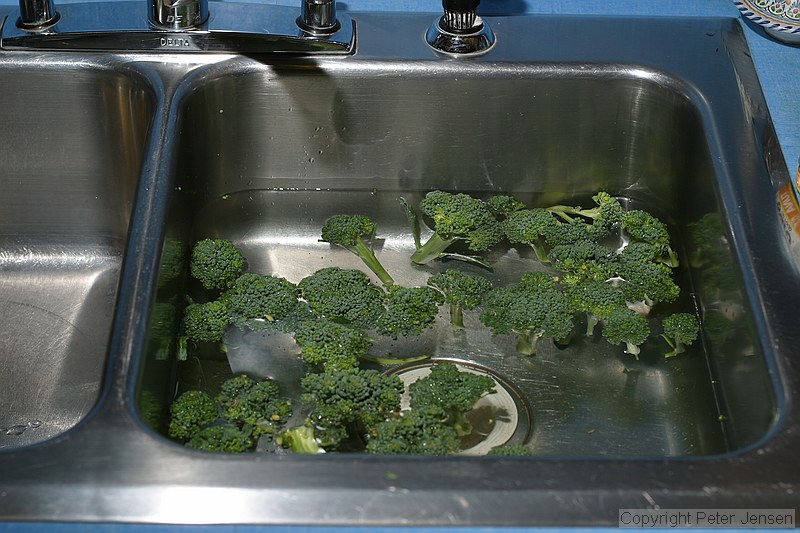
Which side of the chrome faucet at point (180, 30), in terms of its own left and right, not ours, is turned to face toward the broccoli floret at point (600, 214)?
left

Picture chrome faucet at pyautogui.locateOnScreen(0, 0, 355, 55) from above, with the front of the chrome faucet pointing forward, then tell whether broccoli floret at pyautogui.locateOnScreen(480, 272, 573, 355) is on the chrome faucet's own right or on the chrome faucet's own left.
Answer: on the chrome faucet's own left

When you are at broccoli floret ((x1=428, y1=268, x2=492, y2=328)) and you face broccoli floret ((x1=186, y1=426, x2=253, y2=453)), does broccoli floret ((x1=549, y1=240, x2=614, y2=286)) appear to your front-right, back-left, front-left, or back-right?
back-left

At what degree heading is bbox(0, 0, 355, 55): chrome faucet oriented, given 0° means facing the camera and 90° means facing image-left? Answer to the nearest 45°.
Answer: approximately 0°

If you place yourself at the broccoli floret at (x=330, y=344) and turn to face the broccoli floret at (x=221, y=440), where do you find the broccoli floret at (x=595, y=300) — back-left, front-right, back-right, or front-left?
back-left

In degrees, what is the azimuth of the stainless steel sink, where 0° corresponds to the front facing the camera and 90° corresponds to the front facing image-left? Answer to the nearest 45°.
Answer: approximately 0°
